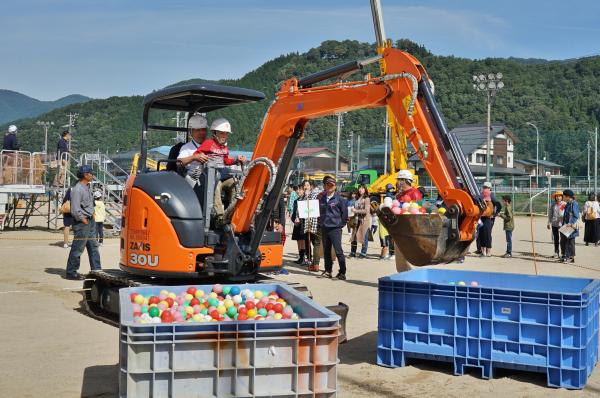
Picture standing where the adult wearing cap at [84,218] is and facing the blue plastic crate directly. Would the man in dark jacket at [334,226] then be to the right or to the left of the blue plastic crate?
left

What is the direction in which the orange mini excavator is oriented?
to the viewer's right

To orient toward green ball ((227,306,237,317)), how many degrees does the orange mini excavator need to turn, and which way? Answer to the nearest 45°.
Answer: approximately 90° to its right

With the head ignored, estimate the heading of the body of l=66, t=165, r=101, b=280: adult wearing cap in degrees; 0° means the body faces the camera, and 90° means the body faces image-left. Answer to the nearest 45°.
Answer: approximately 270°

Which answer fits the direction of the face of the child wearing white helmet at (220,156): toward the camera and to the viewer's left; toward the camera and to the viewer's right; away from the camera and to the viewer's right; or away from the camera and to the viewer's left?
toward the camera and to the viewer's right

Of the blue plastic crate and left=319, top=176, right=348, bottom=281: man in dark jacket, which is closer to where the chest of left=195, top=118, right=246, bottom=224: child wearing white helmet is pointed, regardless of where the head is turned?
the blue plastic crate

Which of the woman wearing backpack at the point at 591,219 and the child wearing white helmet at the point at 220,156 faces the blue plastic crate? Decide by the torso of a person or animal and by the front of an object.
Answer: the child wearing white helmet

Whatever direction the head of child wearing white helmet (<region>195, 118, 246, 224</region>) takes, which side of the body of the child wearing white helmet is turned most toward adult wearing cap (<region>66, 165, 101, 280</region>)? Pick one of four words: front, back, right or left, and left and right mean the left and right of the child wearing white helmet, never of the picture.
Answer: back

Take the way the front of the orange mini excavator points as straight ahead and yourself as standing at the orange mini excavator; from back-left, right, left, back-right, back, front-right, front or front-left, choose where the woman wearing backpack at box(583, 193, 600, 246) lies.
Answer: front-left

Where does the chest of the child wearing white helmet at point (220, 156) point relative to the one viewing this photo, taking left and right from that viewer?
facing the viewer and to the right of the viewer
